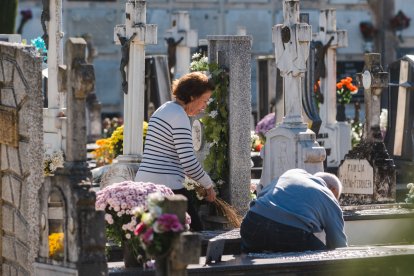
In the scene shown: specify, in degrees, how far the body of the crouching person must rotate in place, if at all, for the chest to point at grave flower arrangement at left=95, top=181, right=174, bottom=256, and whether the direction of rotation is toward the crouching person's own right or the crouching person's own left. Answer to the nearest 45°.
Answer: approximately 180°

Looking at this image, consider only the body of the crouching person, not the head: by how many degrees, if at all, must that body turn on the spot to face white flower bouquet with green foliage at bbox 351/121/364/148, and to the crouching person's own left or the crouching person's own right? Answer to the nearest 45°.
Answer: approximately 45° to the crouching person's own left

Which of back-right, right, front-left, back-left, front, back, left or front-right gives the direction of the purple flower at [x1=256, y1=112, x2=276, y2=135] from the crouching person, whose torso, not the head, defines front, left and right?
front-left

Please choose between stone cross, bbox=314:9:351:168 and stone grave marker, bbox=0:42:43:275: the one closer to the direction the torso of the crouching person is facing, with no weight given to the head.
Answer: the stone cross

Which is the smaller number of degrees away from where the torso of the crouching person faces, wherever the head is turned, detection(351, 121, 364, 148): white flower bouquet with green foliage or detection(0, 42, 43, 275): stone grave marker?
the white flower bouquet with green foliage

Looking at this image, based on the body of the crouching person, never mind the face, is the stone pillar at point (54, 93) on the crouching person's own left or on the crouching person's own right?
on the crouching person's own left

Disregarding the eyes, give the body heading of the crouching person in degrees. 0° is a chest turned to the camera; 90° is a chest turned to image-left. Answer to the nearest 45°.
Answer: approximately 225°

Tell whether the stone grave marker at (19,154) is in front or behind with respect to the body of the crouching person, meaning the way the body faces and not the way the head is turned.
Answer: behind

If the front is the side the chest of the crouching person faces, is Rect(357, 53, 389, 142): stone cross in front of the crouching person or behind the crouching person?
in front

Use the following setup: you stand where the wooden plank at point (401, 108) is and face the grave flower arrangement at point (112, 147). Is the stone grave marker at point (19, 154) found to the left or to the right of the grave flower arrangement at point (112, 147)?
left

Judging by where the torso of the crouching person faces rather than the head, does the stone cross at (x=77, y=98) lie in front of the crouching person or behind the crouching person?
behind

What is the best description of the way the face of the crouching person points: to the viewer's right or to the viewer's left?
to the viewer's right
